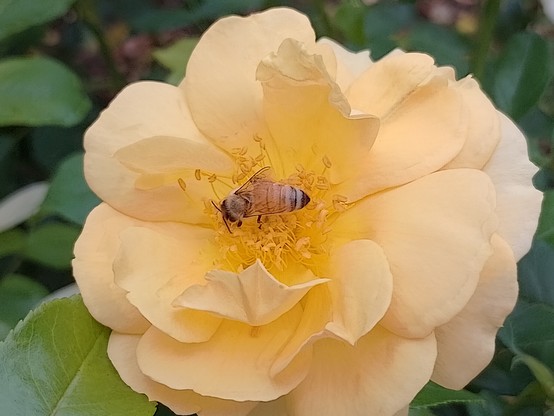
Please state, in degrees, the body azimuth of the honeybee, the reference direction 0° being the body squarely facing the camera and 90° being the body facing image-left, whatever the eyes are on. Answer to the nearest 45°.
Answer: approximately 90°

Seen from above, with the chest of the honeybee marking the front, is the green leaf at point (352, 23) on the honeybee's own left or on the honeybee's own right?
on the honeybee's own right

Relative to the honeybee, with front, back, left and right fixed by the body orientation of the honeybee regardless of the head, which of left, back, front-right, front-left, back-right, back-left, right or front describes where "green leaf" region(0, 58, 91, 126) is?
front-right
